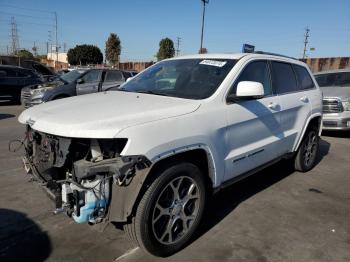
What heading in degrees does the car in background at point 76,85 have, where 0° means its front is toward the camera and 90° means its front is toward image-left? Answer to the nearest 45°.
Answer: approximately 45°

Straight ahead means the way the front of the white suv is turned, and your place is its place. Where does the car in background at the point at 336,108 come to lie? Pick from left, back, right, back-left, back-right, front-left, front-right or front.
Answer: back

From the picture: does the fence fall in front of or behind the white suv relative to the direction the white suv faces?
behind

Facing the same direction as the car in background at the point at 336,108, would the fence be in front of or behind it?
behind

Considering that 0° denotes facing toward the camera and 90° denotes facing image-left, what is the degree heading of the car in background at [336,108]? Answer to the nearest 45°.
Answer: approximately 0°
